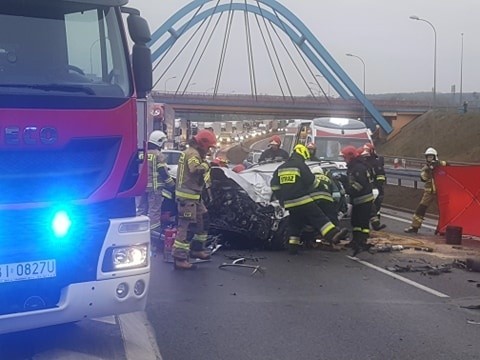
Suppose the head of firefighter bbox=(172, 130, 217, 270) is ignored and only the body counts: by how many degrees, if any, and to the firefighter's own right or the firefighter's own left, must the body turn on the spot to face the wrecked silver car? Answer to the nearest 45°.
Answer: approximately 45° to the firefighter's own left

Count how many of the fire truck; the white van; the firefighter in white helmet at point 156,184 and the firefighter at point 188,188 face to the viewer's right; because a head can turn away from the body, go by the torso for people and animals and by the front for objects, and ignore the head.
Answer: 2

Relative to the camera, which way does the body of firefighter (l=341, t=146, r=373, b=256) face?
to the viewer's left

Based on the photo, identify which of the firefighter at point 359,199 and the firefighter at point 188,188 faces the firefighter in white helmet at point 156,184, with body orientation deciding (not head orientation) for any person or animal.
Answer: the firefighter at point 359,199

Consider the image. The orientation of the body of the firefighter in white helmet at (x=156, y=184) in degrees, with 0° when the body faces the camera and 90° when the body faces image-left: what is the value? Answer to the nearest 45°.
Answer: approximately 270°

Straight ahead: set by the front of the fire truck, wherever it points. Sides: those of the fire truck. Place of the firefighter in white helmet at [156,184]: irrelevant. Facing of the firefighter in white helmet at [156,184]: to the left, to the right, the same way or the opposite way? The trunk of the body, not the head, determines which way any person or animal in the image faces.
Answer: to the left

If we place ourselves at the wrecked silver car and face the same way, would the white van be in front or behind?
behind

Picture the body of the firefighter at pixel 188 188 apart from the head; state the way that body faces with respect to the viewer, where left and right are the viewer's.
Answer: facing to the right of the viewer

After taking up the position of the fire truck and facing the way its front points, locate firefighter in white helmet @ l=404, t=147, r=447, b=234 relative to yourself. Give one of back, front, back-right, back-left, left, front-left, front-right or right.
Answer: back-left

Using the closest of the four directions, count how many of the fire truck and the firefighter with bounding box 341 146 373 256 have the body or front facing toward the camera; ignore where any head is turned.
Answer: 1

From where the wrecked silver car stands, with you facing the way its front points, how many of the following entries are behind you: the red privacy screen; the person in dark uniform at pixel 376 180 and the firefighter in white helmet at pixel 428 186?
3

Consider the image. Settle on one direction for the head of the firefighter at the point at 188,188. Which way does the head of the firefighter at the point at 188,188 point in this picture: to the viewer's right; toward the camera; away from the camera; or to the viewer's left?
to the viewer's right

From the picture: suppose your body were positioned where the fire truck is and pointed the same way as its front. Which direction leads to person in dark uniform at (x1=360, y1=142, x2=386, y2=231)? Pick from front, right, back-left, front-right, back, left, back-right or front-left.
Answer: back-left
